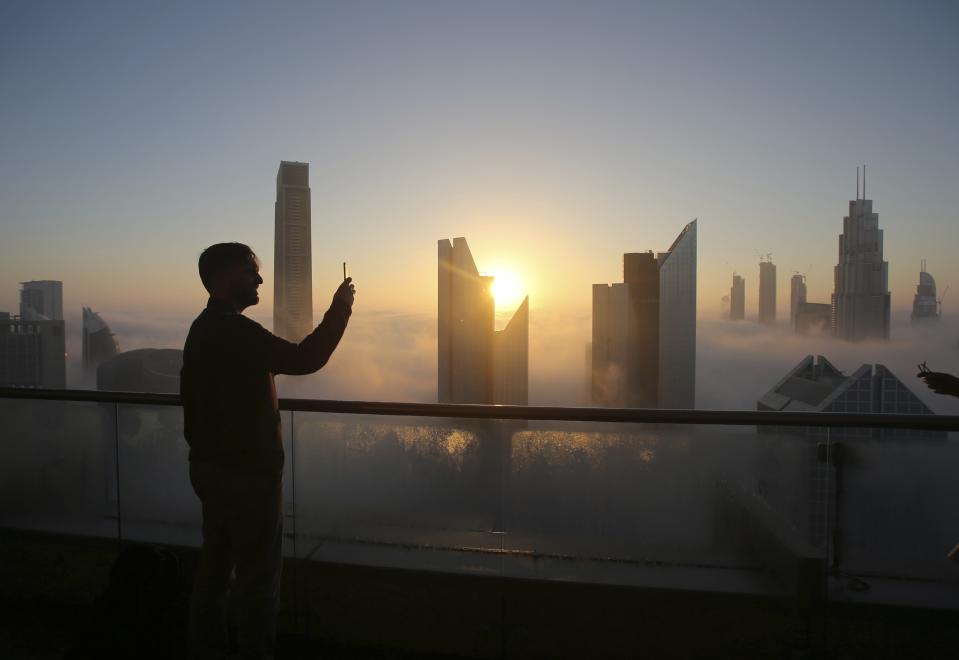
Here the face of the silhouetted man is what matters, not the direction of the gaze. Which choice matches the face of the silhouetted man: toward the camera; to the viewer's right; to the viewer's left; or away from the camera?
to the viewer's right

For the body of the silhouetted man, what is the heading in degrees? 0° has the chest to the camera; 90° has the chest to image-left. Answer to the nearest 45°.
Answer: approximately 270°
